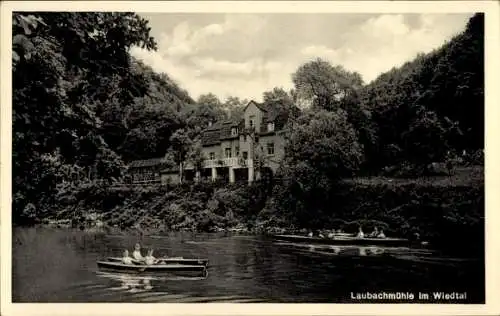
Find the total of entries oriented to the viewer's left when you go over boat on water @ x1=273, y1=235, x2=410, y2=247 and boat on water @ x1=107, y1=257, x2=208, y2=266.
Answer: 2

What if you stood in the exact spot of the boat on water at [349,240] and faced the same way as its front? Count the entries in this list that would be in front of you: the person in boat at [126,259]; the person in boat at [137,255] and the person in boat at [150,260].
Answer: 3

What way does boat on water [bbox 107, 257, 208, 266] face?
to the viewer's left

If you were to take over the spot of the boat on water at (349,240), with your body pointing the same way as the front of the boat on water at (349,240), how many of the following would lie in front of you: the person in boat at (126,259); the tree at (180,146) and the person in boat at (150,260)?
3

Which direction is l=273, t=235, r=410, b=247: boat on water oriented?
to the viewer's left
